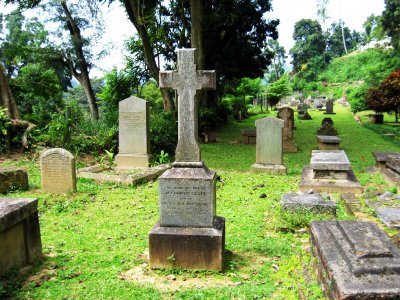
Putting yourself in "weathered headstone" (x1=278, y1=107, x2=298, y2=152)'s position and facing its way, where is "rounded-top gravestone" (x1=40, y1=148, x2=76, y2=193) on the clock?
The rounded-top gravestone is roughly at 1 o'clock from the weathered headstone.

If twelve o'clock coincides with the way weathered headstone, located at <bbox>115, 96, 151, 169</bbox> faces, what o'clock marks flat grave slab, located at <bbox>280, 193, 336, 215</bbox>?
The flat grave slab is roughly at 11 o'clock from the weathered headstone.

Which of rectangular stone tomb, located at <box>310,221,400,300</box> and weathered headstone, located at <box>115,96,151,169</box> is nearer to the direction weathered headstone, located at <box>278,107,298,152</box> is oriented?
the rectangular stone tomb

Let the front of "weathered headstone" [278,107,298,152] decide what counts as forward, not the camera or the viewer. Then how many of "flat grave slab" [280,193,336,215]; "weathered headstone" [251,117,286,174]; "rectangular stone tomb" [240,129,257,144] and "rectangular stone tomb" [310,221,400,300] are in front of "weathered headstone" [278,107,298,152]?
3

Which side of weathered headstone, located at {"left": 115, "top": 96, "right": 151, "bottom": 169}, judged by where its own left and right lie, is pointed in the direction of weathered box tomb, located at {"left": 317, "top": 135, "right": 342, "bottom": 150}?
left

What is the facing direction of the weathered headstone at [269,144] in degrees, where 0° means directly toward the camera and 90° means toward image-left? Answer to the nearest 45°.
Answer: approximately 0°

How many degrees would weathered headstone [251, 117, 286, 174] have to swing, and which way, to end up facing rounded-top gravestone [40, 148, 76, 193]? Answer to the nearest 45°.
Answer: approximately 45° to its right

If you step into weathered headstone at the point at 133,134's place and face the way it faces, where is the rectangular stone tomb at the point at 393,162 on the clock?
The rectangular stone tomb is roughly at 10 o'clock from the weathered headstone.

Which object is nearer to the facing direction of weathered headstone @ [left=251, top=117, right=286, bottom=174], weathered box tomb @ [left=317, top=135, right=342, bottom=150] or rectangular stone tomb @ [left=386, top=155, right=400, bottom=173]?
the rectangular stone tomb

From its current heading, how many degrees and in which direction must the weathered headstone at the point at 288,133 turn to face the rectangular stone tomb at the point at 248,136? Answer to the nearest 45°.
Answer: approximately 135° to its right

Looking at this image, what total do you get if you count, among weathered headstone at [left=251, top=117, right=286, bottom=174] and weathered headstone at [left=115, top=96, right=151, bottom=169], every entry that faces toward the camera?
2

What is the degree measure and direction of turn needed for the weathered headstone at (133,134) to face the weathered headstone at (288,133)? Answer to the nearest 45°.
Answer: approximately 90° to its left

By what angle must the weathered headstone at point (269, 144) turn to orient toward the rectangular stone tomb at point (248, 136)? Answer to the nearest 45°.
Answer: approximately 180°
